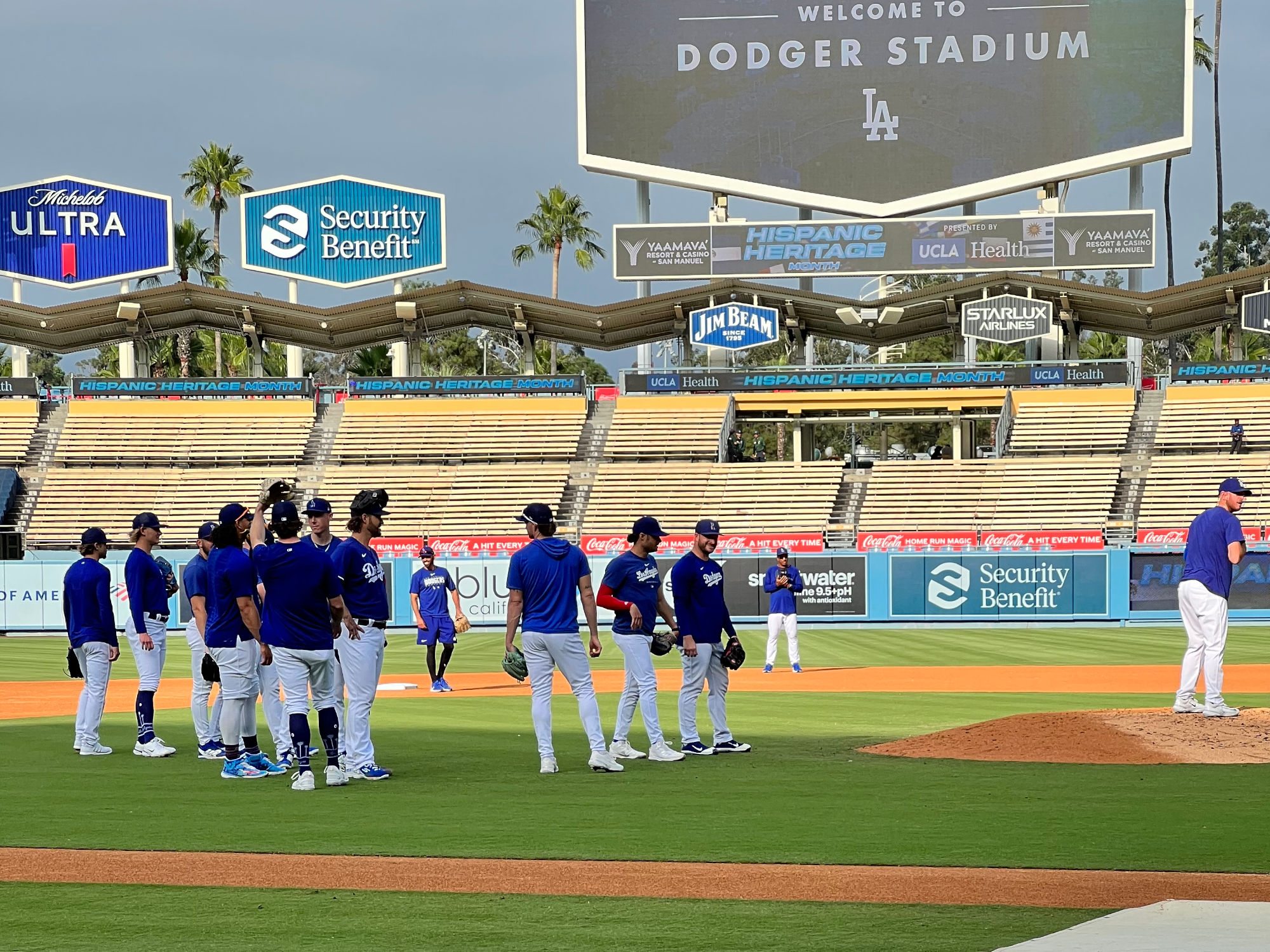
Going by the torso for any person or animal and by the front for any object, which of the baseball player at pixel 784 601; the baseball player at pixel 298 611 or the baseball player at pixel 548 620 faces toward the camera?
the baseball player at pixel 784 601

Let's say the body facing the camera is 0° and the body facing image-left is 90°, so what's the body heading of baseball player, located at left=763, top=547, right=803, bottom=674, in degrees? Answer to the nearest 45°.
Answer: approximately 0°

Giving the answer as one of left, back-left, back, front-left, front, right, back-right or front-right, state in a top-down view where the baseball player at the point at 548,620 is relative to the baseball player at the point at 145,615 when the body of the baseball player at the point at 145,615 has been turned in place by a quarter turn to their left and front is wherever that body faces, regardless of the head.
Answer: back-right

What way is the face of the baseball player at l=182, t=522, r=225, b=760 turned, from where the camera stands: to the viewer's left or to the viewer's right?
to the viewer's right

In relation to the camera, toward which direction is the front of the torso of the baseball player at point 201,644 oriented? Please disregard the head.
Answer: to the viewer's right

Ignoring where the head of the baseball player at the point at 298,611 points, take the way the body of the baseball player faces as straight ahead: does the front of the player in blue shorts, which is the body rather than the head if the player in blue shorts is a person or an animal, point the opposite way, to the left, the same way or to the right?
the opposite way

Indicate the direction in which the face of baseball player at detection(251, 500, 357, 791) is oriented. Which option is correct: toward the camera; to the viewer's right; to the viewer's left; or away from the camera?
away from the camera

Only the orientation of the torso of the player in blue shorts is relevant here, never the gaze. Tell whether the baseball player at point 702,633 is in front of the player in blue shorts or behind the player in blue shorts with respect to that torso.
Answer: in front

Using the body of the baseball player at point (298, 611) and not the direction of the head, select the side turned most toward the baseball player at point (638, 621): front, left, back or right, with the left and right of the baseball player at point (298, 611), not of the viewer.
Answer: right
